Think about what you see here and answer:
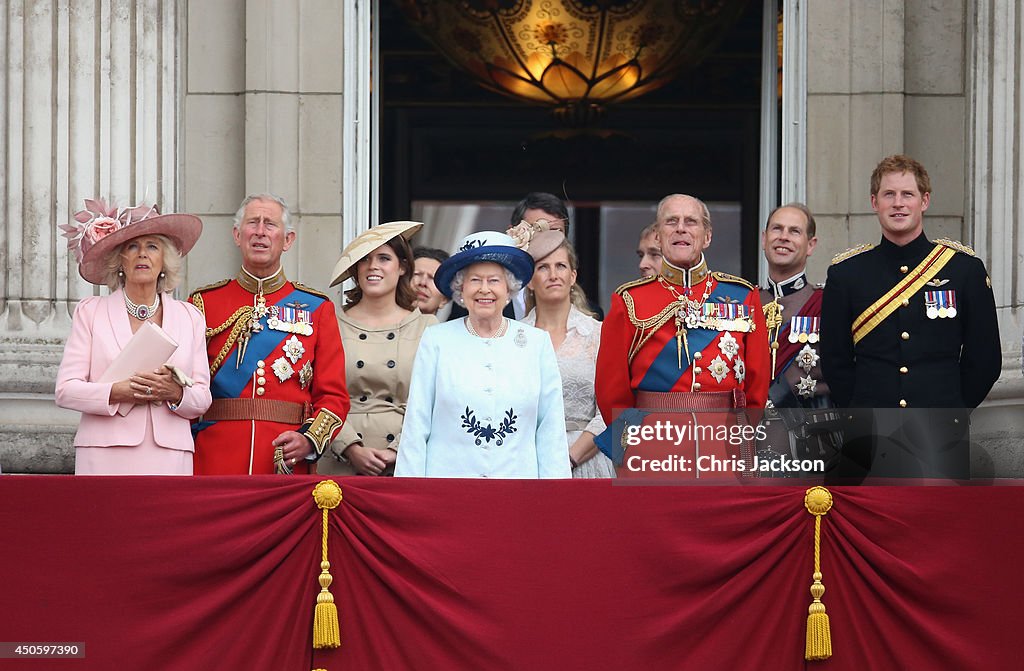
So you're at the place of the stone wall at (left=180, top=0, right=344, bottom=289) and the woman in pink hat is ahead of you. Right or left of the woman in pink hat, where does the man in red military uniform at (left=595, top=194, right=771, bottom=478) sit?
left

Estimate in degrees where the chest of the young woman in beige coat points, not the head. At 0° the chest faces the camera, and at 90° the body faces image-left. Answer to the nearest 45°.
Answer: approximately 0°

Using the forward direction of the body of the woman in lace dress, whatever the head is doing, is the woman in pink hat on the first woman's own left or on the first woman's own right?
on the first woman's own right

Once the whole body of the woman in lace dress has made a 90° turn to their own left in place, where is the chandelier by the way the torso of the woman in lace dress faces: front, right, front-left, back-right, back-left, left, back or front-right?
left

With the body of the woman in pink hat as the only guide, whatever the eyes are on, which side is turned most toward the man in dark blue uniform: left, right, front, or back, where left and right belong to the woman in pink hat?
left

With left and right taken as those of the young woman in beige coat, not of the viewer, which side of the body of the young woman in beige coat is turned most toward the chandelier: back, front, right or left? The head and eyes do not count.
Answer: back
